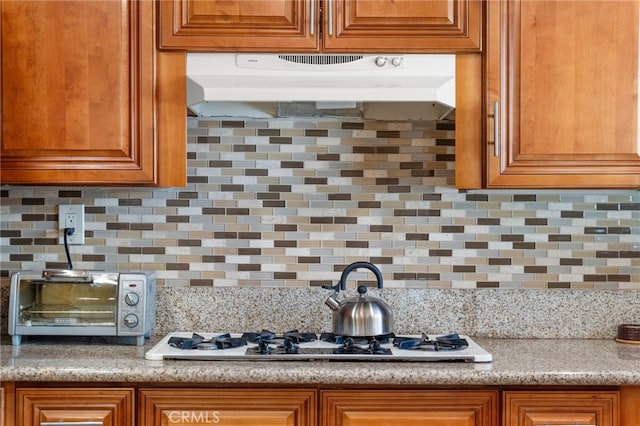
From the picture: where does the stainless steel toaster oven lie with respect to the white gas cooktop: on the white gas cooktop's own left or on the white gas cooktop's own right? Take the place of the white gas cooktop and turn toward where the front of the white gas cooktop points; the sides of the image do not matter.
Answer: on the white gas cooktop's own right

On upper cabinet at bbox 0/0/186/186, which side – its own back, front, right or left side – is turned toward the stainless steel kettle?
left

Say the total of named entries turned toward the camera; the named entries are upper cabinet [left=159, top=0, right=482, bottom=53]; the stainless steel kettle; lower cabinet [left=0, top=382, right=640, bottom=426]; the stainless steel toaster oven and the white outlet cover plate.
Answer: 4

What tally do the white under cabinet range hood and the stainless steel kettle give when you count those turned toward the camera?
1

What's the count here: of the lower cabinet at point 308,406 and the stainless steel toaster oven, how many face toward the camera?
2

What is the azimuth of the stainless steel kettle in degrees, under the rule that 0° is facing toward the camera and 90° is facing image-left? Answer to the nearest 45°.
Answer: approximately 90°
